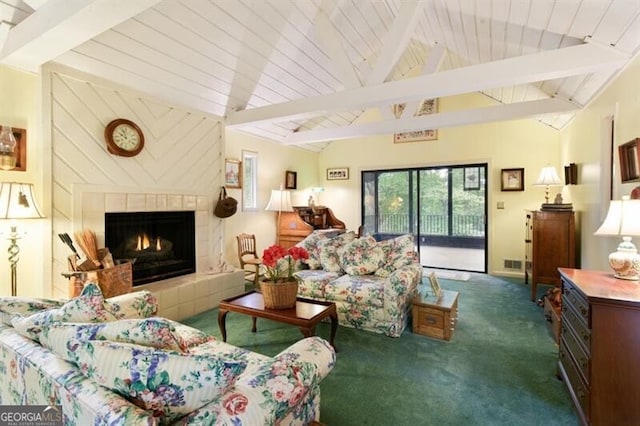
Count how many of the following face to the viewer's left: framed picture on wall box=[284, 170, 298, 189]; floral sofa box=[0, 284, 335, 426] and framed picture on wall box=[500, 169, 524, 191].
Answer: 0

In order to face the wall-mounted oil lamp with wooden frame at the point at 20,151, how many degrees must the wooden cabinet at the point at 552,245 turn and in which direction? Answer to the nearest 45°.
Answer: approximately 45° to its left

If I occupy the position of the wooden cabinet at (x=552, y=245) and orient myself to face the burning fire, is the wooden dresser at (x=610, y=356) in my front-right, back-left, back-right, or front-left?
front-left

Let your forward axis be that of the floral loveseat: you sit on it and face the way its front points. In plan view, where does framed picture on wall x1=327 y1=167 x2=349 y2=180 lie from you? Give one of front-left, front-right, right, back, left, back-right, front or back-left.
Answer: back-right

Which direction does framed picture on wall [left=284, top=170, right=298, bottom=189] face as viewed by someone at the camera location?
facing the viewer and to the right of the viewer

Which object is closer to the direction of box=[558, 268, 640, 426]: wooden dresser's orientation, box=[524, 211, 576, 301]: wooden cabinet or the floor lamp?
the floor lamp

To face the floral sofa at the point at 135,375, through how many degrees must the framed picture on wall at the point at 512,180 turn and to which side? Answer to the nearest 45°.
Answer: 0° — it already faces it

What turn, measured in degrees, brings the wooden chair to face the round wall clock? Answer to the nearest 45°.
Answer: approximately 90° to its right

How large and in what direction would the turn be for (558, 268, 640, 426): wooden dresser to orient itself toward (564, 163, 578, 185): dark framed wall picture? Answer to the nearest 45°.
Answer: approximately 90° to its right

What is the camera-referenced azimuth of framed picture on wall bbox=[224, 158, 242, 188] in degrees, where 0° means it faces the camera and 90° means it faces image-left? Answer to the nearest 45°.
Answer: approximately 315°

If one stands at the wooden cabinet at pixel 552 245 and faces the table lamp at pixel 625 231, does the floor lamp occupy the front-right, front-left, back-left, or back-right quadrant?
front-right

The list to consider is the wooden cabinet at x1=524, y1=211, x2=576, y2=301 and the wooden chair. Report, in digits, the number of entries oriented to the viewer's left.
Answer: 1

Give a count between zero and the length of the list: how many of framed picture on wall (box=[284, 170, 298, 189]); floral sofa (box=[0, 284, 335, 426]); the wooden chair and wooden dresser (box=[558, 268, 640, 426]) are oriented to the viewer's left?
1

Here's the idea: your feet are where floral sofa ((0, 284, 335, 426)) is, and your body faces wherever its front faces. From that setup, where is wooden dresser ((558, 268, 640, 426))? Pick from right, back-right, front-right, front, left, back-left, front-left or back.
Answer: front-right

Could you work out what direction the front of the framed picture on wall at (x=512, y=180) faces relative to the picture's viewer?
facing the viewer

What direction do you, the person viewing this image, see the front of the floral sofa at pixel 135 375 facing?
facing away from the viewer and to the right of the viewer

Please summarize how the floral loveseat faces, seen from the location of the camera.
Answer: facing the viewer and to the left of the viewer
